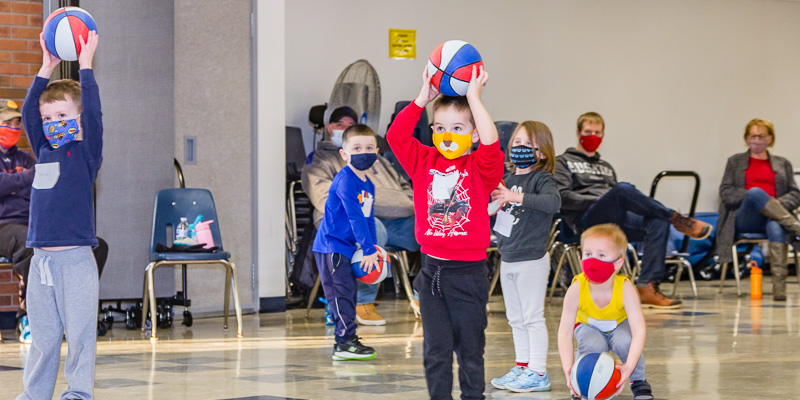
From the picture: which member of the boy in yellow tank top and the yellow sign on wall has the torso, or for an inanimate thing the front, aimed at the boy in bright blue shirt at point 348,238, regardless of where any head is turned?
the yellow sign on wall

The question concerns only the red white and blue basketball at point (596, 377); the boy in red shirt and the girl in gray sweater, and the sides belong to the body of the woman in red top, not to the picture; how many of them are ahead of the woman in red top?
3

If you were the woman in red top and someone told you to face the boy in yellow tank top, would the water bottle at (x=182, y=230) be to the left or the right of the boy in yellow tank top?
right

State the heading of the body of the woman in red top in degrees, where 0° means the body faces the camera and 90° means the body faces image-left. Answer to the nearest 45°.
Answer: approximately 0°

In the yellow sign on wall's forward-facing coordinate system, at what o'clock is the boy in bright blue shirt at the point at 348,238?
The boy in bright blue shirt is roughly at 12 o'clock from the yellow sign on wall.

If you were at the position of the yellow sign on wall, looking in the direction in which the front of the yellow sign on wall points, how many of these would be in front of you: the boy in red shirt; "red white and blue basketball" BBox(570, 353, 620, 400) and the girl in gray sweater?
3

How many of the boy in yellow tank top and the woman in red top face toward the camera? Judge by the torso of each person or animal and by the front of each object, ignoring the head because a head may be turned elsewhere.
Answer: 2

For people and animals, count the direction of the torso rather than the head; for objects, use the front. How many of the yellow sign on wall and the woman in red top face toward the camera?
2

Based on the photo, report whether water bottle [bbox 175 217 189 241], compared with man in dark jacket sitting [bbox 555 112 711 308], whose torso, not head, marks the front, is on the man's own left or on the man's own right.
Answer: on the man's own right

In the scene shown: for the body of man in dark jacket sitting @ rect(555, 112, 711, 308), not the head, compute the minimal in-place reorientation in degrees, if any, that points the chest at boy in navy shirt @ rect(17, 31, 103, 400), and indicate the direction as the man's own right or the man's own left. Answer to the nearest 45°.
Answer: approximately 45° to the man's own right

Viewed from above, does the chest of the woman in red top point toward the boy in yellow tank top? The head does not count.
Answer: yes

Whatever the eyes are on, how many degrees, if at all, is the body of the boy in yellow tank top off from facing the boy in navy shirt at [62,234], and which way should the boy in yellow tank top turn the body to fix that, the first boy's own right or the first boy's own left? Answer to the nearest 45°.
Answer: approximately 90° to the first boy's own right
